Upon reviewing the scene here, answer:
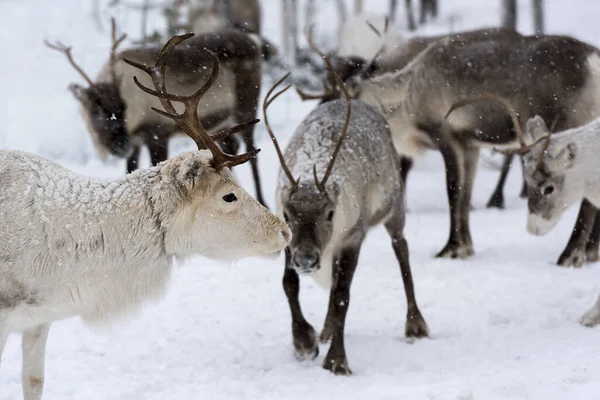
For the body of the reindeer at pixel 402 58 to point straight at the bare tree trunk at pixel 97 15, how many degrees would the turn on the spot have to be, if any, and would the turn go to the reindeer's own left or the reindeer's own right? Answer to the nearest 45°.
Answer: approximately 45° to the reindeer's own right

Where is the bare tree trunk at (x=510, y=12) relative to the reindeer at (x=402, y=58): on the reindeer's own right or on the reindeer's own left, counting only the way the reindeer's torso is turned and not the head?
on the reindeer's own right

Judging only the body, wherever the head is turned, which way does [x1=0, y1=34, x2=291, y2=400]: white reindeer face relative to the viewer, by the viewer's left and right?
facing to the right of the viewer

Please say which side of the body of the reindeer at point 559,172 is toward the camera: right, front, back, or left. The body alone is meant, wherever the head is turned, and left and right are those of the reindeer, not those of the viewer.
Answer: left

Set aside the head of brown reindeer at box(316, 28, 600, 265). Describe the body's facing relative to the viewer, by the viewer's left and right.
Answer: facing to the left of the viewer

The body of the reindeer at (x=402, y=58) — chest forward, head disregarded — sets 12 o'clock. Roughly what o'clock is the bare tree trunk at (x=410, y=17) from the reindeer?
The bare tree trunk is roughly at 3 o'clock from the reindeer.

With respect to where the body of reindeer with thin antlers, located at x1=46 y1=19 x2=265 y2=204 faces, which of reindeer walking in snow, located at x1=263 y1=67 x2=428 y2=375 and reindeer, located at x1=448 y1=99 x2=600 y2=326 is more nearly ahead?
the reindeer walking in snow

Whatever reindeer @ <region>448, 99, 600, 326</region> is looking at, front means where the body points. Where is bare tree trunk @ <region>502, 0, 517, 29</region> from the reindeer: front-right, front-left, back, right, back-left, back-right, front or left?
right

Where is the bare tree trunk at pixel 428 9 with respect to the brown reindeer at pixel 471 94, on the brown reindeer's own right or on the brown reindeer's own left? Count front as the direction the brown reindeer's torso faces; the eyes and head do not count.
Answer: on the brown reindeer's own right

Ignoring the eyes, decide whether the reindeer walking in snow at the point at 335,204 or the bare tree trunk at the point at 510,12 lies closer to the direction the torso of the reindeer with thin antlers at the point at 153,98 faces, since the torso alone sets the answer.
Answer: the reindeer walking in snow

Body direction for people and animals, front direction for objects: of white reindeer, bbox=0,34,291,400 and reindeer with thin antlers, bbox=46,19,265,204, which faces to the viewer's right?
the white reindeer

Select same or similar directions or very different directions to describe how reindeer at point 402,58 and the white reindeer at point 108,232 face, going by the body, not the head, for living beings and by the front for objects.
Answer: very different directions
